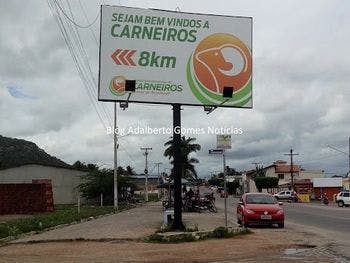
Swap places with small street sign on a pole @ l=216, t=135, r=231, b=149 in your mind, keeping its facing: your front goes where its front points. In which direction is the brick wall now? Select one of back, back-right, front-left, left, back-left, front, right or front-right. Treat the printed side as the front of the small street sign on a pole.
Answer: back-right

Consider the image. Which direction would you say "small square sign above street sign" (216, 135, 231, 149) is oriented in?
toward the camera
